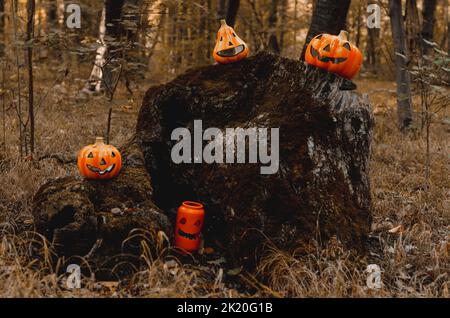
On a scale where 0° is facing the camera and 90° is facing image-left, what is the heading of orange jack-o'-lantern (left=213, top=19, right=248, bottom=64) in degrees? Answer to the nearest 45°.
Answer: approximately 0°

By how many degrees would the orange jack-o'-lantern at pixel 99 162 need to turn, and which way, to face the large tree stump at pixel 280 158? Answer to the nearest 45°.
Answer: approximately 90° to its left

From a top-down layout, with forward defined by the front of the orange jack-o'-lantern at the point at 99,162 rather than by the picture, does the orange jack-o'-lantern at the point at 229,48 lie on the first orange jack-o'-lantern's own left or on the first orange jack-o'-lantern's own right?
on the first orange jack-o'-lantern's own left

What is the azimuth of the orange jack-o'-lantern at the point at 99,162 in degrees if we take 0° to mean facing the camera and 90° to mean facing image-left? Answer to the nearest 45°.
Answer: approximately 0°

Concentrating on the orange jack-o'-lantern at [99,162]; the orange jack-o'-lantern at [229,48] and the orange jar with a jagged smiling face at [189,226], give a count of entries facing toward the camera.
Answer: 3

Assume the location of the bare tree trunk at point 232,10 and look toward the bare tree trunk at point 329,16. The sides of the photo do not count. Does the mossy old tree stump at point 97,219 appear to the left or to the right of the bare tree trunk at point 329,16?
right

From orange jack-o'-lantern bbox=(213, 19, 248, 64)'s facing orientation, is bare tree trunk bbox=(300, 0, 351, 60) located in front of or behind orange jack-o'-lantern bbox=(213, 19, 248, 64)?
behind

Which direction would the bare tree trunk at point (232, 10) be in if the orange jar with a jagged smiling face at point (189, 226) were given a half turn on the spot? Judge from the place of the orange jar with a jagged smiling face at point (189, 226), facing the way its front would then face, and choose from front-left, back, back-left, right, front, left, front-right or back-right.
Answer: front

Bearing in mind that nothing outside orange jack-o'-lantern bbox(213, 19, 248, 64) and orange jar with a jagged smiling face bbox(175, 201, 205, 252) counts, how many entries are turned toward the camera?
2

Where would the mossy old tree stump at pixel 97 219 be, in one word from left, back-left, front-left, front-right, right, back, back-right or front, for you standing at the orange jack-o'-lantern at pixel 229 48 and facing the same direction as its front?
front-right
